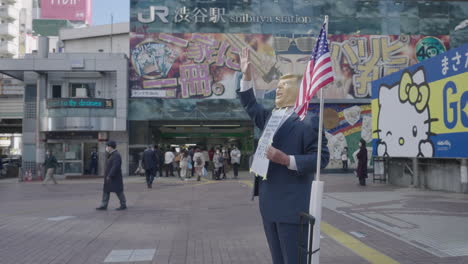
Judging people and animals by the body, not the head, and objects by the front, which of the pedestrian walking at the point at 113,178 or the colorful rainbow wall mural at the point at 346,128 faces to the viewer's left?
the pedestrian walking

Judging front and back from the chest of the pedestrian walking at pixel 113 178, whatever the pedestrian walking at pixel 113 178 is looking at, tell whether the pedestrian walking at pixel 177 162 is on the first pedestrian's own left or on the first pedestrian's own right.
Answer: on the first pedestrian's own right

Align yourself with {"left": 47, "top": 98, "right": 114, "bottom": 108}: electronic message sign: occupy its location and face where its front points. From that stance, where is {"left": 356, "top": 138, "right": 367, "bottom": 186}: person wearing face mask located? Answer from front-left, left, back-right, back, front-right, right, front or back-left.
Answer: front-left

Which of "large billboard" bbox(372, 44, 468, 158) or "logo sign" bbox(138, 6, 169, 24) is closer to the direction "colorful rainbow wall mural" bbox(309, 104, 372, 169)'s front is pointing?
the large billboard

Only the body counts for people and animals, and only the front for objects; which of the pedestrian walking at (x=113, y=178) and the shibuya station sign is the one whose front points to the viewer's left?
the pedestrian walking

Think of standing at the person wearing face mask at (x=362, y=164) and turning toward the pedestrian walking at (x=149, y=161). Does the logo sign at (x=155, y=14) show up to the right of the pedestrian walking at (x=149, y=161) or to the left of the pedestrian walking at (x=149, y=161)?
right

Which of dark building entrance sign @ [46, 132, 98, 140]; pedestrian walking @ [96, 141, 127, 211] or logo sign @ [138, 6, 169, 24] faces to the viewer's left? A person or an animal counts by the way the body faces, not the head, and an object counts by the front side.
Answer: the pedestrian walking

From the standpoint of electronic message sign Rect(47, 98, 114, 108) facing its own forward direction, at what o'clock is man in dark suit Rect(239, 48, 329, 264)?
The man in dark suit is roughly at 12 o'clock from the electronic message sign.

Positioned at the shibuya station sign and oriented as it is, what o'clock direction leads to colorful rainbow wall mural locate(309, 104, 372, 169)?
The colorful rainbow wall mural is roughly at 9 o'clock from the shibuya station sign.

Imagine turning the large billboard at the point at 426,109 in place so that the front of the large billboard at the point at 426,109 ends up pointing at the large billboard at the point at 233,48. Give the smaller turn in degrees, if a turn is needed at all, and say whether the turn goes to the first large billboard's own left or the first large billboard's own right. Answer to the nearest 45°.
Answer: approximately 90° to the first large billboard's own right
